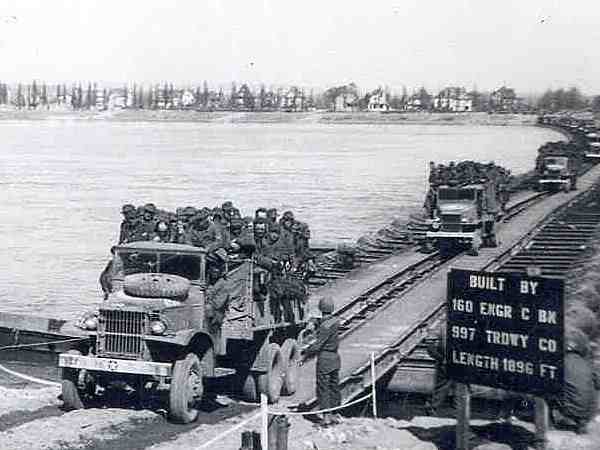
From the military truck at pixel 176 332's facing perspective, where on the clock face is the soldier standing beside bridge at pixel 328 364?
The soldier standing beside bridge is roughly at 8 o'clock from the military truck.

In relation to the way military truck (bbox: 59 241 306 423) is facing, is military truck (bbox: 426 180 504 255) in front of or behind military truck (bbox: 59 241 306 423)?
behind

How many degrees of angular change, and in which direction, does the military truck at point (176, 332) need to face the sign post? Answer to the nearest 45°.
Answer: approximately 90° to its left

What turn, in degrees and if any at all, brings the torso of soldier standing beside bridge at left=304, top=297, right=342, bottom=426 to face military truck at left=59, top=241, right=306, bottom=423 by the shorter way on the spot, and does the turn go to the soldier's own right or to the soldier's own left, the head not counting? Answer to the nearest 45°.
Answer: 0° — they already face it

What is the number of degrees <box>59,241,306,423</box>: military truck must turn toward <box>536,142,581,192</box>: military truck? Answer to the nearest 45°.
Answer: approximately 180°

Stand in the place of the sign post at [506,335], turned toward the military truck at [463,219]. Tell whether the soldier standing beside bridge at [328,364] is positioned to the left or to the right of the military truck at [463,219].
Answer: left

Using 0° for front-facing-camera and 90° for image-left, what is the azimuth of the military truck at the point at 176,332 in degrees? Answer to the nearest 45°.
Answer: approximately 45°

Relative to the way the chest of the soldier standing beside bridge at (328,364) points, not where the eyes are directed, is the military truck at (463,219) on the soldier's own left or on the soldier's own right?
on the soldier's own right

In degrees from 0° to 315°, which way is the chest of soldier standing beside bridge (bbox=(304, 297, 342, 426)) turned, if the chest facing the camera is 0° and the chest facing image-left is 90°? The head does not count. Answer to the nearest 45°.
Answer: approximately 90°
